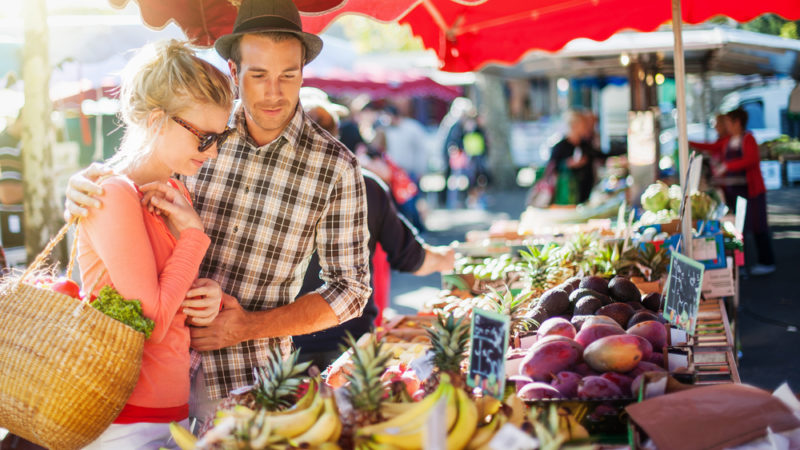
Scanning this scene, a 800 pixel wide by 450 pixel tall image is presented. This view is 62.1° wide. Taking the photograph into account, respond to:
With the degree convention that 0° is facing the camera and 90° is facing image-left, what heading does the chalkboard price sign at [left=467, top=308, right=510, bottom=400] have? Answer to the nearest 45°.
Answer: approximately 45°

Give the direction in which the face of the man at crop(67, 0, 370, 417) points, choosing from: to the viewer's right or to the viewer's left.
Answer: to the viewer's left

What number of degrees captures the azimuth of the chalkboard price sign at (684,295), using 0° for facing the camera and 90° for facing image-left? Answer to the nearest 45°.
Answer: approximately 45°

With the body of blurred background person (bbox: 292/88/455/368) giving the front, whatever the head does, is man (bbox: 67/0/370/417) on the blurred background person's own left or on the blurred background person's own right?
on the blurred background person's own right

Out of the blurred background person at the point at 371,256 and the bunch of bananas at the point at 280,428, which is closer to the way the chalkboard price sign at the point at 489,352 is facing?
the bunch of bananas

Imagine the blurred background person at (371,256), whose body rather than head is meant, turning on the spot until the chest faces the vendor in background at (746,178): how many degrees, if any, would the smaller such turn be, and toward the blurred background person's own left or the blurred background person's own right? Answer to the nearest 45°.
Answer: approximately 45° to the blurred background person's own left

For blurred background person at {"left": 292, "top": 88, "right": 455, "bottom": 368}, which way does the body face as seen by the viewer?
to the viewer's right

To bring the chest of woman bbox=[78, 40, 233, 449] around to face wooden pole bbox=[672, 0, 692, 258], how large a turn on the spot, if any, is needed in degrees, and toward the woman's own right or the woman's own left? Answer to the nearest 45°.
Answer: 0° — they already face it

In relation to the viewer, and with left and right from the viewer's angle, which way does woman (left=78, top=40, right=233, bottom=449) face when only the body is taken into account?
facing to the right of the viewer

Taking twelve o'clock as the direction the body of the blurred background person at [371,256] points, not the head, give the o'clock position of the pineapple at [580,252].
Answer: The pineapple is roughly at 12 o'clock from the blurred background person.

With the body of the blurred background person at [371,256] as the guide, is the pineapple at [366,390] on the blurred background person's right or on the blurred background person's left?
on the blurred background person's right

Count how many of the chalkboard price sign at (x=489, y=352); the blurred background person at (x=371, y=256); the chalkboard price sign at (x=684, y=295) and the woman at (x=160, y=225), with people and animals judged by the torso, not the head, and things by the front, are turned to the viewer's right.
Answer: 2
